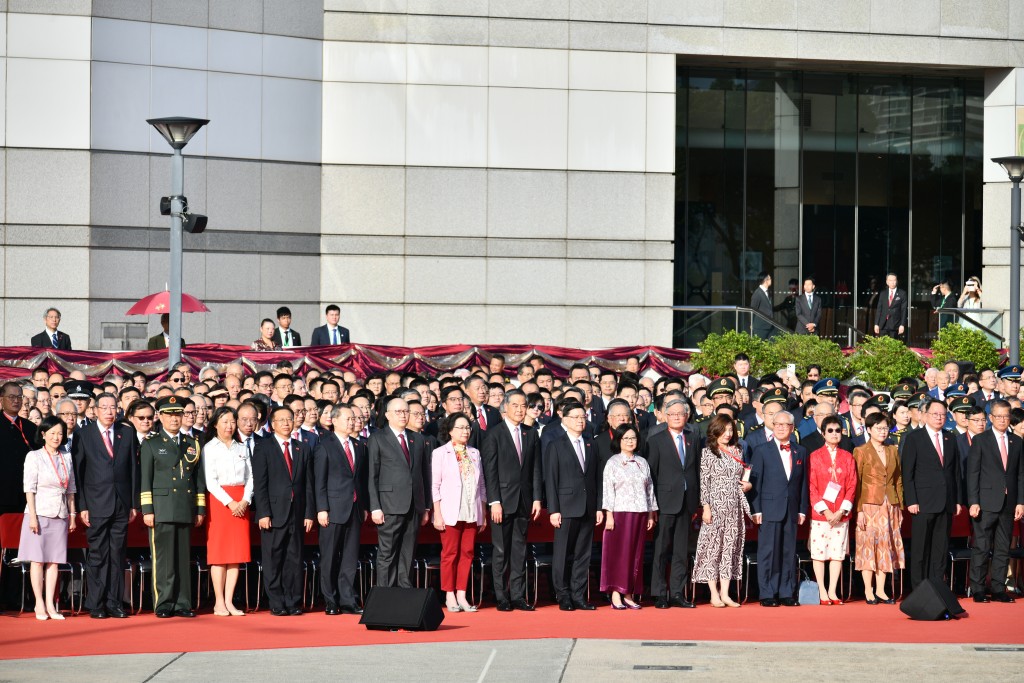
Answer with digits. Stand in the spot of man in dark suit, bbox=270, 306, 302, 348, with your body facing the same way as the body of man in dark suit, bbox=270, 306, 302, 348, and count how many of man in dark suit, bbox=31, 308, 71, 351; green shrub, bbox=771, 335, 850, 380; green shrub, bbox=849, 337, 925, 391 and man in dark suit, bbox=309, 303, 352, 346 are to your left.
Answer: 3

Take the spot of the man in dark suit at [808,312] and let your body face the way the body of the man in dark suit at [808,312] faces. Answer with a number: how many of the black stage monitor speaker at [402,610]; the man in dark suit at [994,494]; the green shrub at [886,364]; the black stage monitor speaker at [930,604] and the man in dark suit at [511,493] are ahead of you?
5

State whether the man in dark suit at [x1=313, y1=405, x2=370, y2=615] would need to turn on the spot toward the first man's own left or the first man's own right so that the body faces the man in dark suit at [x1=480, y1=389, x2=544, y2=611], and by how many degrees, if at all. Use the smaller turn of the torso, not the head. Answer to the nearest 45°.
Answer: approximately 45° to the first man's own left

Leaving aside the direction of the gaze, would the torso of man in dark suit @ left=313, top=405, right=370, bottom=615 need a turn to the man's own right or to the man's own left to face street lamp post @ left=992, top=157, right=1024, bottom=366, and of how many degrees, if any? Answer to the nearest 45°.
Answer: approximately 90° to the man's own left

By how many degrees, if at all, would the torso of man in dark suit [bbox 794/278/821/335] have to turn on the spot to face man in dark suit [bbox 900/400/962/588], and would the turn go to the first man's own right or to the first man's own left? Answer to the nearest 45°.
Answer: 0° — they already face them

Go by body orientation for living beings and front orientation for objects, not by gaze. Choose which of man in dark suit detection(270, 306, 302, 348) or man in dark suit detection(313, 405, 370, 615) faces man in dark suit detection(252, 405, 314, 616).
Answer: man in dark suit detection(270, 306, 302, 348)

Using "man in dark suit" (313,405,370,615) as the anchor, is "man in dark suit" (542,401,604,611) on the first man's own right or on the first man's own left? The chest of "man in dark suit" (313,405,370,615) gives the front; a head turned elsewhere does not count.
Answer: on the first man's own left

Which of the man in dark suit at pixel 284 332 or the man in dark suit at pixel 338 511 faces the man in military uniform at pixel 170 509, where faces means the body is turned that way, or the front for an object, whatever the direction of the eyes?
the man in dark suit at pixel 284 332

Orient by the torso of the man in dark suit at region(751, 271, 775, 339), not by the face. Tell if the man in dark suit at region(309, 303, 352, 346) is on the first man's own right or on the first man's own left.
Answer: on the first man's own right

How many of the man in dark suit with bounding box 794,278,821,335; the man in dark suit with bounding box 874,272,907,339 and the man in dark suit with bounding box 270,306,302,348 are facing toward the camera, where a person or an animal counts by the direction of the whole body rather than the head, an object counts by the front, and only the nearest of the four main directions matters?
3

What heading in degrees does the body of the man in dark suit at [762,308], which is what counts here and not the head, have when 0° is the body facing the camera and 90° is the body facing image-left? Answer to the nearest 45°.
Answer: approximately 315°
